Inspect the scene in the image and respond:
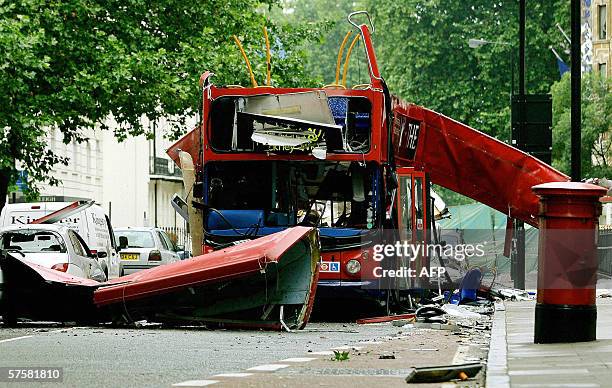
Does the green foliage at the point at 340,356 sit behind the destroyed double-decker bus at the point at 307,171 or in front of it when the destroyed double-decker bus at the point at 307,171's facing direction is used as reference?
in front

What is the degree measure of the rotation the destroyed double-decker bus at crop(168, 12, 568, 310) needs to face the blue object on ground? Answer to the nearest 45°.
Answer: approximately 45° to its left

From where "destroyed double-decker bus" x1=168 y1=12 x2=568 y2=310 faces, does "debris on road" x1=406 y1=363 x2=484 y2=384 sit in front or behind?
in front

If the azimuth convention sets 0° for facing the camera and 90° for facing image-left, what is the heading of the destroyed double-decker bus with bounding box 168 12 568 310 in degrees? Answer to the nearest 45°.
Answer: approximately 0°

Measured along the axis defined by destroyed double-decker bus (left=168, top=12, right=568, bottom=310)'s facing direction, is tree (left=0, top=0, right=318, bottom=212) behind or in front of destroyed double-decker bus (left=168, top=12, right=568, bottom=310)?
behind

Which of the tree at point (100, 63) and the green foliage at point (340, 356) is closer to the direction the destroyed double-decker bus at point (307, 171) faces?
the green foliage

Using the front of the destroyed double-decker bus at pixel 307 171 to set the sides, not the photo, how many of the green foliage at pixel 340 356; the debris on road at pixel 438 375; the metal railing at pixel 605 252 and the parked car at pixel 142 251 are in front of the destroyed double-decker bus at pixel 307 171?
2
